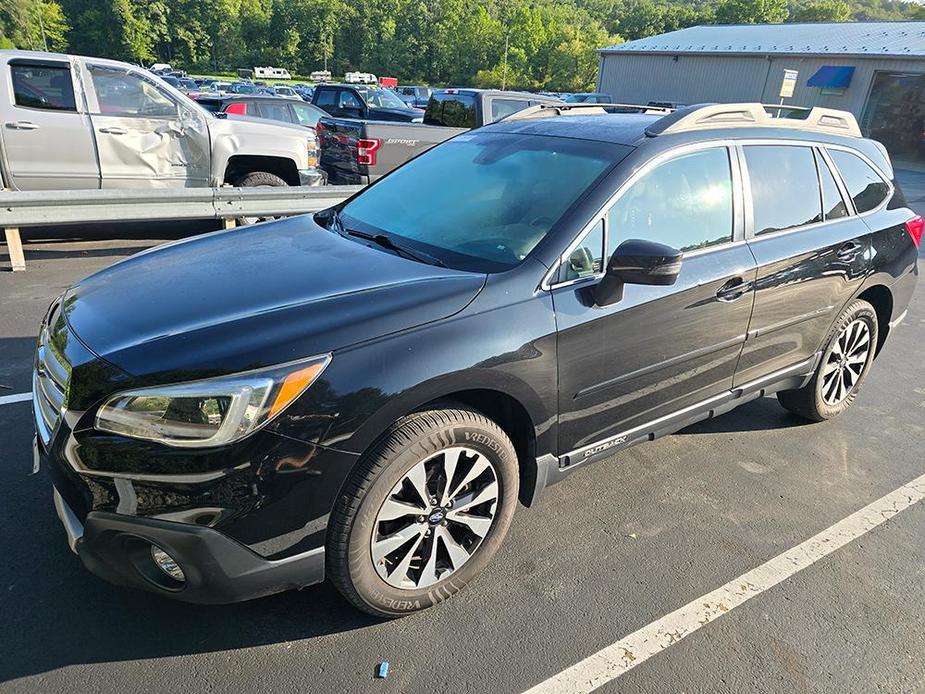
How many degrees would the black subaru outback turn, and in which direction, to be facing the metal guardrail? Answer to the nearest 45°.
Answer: approximately 90° to its right

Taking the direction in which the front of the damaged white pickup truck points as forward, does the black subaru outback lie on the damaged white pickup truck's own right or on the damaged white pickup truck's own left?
on the damaged white pickup truck's own right

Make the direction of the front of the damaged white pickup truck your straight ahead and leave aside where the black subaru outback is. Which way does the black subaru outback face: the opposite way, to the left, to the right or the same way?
the opposite way

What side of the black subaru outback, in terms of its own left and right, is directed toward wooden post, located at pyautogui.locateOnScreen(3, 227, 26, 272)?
right

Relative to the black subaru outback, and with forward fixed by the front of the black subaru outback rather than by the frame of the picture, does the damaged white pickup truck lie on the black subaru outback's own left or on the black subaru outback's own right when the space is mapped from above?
on the black subaru outback's own right

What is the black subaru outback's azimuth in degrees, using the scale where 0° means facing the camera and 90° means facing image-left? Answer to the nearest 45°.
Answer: approximately 45°

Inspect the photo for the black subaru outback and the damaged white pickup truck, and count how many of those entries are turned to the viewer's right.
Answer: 1

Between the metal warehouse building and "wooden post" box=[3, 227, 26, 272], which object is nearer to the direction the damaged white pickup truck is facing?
the metal warehouse building

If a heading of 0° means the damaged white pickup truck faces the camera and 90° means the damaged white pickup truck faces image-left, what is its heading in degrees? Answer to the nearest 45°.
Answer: approximately 270°

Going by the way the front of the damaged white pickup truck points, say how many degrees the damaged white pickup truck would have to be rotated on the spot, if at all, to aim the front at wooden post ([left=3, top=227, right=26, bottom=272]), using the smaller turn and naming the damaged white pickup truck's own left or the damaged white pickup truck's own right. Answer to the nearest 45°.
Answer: approximately 135° to the damaged white pickup truck's own right

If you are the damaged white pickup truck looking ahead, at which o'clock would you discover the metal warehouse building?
The metal warehouse building is roughly at 11 o'clock from the damaged white pickup truck.

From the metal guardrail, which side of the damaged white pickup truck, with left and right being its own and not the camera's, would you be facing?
right
